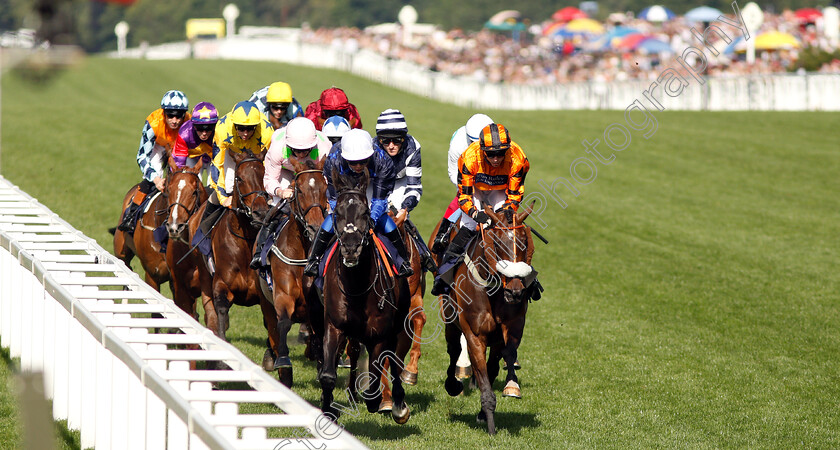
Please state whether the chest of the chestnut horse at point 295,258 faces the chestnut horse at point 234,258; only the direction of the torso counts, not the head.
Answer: no

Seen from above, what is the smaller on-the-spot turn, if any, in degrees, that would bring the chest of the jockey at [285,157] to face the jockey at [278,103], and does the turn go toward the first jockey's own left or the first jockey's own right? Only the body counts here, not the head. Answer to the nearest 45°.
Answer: approximately 135° to the first jockey's own left

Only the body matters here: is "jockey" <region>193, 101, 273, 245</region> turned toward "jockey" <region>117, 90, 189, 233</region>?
no

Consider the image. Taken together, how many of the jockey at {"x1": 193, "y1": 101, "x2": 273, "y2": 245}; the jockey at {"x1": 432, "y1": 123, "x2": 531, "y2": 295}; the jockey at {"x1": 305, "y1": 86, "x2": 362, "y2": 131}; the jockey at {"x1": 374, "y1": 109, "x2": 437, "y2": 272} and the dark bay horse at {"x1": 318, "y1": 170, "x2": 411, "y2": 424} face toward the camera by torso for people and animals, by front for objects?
5

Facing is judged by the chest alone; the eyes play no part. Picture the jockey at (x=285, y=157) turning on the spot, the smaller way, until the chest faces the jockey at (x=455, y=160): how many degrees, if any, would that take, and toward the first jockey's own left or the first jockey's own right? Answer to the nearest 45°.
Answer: approximately 45° to the first jockey's own left

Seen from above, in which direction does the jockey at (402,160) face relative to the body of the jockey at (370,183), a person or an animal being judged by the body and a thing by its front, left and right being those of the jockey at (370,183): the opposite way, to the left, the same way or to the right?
the same way

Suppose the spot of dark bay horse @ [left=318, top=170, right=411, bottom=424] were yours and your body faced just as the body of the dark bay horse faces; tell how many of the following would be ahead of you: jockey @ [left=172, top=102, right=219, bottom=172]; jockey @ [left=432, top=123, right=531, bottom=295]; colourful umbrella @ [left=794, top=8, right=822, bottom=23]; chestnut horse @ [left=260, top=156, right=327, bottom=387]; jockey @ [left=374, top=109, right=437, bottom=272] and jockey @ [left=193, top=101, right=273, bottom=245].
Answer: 0

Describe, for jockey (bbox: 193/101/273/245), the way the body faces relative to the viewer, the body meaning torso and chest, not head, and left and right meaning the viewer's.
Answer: facing the viewer

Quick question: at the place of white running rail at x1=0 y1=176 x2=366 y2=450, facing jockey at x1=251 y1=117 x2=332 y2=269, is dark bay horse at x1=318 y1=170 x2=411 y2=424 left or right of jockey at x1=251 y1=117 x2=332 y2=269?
right

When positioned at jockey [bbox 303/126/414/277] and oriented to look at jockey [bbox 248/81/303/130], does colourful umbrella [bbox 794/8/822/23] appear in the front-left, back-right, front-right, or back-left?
front-right

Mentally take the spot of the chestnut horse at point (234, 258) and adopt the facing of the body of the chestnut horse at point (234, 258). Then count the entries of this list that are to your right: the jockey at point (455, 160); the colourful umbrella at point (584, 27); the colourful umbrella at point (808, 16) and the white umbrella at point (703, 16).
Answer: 0

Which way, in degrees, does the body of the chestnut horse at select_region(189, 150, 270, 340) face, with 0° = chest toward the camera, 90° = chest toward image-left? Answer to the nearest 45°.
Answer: approximately 315°

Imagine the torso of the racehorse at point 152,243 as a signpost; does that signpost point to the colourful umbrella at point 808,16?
no

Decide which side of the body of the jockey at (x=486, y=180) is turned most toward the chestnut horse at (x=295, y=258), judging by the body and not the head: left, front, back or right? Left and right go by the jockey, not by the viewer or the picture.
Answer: right

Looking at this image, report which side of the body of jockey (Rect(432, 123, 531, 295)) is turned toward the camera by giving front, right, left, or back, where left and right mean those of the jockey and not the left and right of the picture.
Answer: front

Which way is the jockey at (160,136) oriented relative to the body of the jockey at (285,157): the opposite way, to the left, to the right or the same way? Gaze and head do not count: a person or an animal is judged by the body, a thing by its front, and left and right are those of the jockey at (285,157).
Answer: the same way

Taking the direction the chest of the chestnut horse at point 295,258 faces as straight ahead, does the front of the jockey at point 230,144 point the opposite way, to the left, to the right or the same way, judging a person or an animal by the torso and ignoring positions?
the same way

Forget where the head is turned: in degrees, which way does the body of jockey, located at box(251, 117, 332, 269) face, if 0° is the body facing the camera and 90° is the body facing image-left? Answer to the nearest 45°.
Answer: approximately 315°
